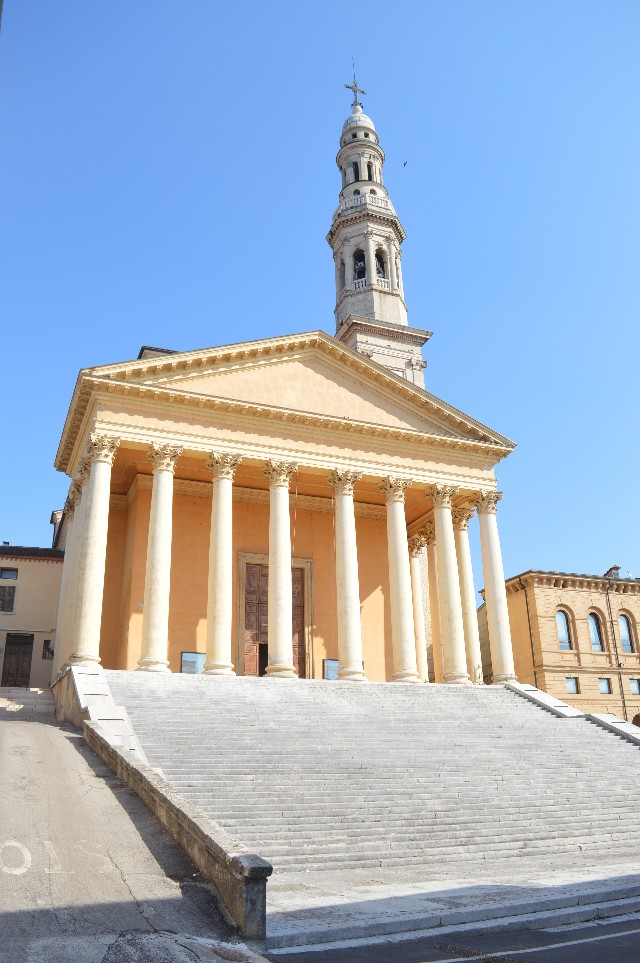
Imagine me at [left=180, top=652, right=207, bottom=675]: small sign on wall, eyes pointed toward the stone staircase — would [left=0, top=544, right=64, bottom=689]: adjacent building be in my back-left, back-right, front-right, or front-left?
back-right

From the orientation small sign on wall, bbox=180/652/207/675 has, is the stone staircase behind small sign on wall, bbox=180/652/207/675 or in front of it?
in front

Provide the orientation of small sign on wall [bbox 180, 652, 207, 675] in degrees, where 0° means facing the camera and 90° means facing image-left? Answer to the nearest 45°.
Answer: approximately 0°

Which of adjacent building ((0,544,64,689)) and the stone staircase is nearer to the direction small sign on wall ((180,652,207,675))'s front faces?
the stone staircase

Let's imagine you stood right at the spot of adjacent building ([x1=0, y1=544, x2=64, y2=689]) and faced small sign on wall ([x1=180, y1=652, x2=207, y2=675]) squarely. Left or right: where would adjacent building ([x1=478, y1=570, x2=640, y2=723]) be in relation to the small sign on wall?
left

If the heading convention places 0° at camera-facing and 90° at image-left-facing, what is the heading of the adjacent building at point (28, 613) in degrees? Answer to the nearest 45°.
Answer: approximately 0°

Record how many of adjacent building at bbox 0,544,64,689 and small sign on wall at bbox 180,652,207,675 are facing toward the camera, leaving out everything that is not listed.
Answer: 2

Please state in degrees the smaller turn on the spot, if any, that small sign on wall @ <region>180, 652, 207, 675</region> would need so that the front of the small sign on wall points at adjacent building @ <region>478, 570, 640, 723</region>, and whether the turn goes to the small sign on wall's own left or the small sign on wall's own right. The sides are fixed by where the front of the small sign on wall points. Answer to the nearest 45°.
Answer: approximately 135° to the small sign on wall's own left

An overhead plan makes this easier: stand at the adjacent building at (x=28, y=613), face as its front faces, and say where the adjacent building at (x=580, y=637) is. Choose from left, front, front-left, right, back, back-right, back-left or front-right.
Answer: left
